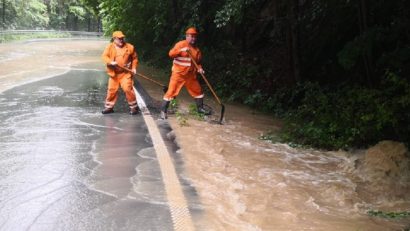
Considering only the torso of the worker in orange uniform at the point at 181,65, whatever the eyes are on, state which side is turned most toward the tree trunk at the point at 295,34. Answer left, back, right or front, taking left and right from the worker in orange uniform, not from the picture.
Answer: left

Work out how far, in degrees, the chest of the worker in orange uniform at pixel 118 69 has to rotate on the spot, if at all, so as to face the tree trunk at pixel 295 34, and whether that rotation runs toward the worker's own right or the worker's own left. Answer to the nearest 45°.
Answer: approximately 90° to the worker's own left

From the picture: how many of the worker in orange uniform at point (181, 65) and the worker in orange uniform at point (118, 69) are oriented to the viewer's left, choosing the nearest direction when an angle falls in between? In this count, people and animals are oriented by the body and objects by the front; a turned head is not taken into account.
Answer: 0

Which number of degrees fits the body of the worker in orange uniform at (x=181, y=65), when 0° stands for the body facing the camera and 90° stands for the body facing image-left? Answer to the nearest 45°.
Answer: approximately 315°

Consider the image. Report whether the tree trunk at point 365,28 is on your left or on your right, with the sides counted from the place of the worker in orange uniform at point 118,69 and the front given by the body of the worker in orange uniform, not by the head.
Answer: on your left

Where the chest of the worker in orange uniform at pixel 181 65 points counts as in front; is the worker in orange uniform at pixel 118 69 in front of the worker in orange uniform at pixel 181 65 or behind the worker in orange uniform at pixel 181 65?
behind

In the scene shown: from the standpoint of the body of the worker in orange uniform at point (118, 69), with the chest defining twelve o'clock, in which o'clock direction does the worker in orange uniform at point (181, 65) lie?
the worker in orange uniform at point (181, 65) is roughly at 10 o'clock from the worker in orange uniform at point (118, 69).
